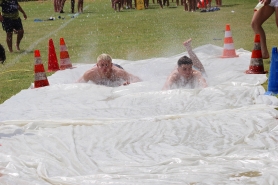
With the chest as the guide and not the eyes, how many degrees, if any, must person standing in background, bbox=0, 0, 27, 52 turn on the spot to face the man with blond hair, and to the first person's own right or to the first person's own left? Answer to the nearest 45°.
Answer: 0° — they already face them

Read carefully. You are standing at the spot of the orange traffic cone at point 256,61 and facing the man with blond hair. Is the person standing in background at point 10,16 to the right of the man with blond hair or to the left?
right

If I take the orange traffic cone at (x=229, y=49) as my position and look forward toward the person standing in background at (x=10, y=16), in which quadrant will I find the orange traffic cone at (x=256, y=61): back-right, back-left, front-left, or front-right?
back-left

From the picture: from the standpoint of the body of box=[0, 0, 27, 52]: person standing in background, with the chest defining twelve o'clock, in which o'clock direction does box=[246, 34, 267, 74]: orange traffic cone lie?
The orange traffic cone is roughly at 11 o'clock from the person standing in background.

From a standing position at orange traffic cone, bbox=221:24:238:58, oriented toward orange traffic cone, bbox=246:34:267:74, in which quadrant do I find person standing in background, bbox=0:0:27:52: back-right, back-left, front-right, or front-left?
back-right

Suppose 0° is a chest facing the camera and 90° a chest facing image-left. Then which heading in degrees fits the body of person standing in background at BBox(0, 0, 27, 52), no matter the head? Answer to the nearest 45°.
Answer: approximately 0°
